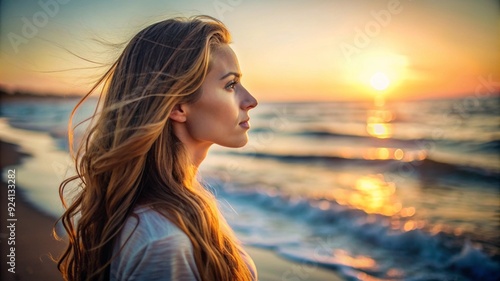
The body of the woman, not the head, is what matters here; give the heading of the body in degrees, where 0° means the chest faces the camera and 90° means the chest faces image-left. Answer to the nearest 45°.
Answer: approximately 270°

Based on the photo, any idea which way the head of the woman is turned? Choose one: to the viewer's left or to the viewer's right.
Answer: to the viewer's right

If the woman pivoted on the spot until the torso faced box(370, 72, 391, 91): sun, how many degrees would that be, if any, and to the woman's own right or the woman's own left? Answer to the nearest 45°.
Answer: approximately 45° to the woman's own left
